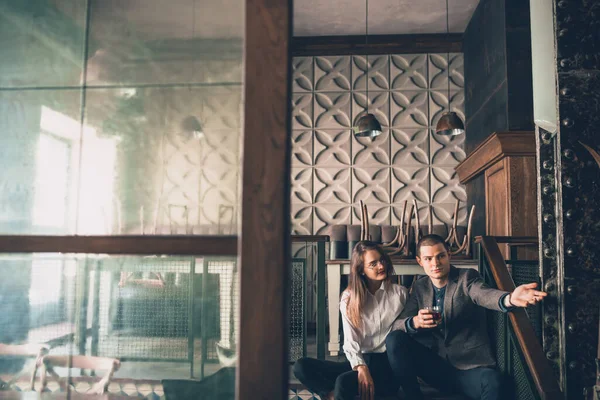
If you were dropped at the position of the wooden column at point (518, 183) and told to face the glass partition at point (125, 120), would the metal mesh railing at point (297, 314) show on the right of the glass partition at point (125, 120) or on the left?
right

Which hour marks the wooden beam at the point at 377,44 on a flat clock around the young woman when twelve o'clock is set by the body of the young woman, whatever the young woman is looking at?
The wooden beam is roughly at 6 o'clock from the young woman.

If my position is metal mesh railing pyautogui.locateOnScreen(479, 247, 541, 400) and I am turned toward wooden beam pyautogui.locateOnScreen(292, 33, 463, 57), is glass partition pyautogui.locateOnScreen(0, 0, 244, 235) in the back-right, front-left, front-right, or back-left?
back-left

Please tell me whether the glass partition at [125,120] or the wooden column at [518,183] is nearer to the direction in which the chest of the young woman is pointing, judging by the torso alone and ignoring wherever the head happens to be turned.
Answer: the glass partition

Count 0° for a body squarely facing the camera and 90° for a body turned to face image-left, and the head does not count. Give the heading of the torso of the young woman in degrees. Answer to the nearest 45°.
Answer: approximately 0°

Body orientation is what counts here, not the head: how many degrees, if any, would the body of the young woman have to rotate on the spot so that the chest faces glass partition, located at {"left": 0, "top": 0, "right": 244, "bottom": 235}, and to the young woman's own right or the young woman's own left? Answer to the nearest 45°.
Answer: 0° — they already face it
